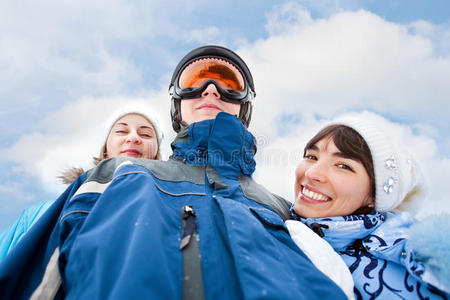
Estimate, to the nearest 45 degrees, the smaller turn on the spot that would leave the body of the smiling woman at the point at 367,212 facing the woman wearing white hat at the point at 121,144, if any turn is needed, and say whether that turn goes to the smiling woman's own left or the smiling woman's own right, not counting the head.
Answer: approximately 45° to the smiling woman's own right

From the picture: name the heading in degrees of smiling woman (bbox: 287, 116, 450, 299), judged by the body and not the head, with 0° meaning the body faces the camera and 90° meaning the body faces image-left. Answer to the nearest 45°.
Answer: approximately 45°

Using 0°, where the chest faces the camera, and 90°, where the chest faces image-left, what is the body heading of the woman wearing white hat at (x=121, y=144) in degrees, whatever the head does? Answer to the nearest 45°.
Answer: approximately 0°

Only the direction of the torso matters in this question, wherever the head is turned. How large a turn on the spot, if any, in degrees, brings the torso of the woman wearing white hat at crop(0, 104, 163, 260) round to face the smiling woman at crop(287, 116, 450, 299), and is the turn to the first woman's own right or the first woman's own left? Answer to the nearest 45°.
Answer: approximately 45° to the first woman's own left
